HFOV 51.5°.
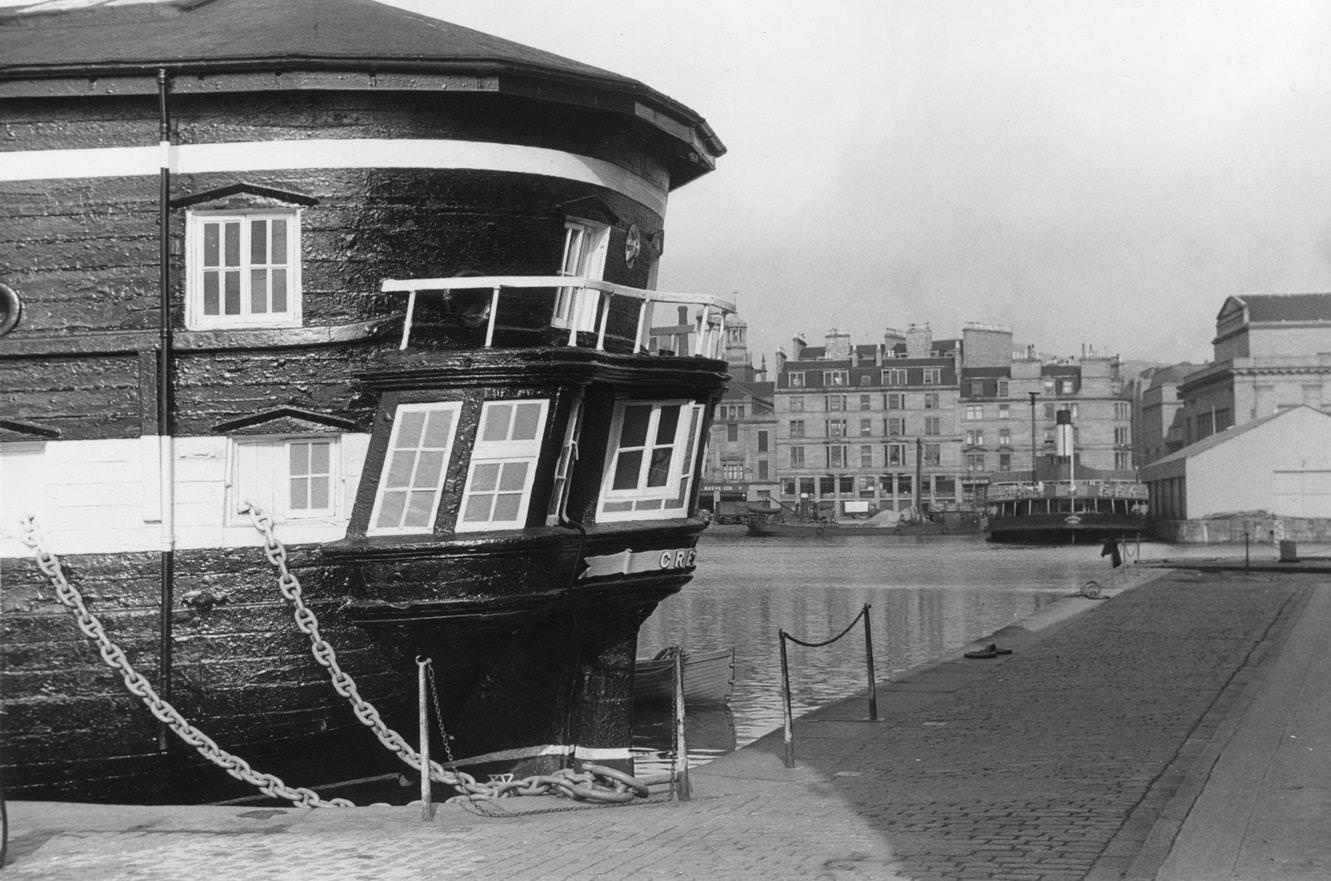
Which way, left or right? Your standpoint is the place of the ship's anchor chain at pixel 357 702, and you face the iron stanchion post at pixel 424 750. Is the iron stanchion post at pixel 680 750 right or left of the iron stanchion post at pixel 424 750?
left

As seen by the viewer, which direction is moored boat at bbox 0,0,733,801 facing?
to the viewer's left

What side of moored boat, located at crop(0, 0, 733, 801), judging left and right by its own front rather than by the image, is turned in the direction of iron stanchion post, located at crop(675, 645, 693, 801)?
back

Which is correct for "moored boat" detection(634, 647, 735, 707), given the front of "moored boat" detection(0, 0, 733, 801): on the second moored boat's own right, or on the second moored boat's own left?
on the second moored boat's own right
